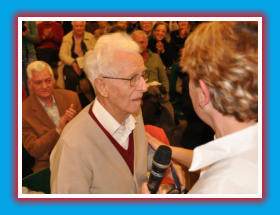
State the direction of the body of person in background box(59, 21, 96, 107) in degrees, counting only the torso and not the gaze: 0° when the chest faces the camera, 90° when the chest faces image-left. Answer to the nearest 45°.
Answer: approximately 0°

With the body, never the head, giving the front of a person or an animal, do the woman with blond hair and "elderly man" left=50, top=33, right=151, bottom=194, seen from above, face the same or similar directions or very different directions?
very different directions

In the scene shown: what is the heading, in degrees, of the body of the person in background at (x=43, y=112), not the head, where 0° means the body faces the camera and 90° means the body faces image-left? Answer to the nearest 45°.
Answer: approximately 315°

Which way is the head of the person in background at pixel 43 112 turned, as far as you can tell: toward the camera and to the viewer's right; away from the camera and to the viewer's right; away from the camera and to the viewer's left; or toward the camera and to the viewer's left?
toward the camera and to the viewer's right

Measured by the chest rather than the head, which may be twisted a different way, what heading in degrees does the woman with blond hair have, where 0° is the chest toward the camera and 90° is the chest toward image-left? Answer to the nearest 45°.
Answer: approximately 135°

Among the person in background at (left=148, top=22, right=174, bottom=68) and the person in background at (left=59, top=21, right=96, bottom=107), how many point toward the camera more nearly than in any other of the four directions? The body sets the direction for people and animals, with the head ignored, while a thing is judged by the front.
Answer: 2

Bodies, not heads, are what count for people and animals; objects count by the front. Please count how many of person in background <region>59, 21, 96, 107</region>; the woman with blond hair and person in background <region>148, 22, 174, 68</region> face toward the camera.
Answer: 2

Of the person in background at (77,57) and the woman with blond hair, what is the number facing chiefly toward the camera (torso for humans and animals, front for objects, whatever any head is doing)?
1
